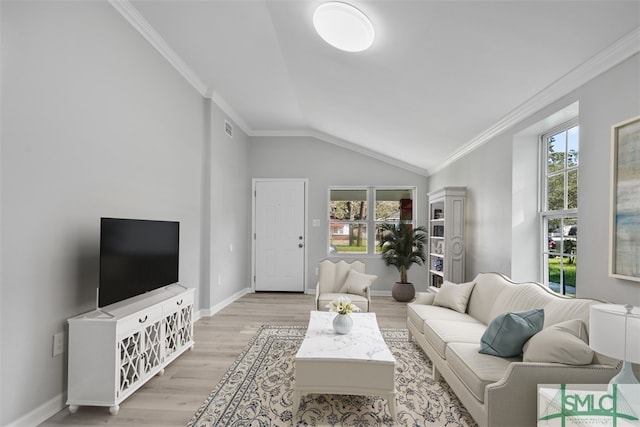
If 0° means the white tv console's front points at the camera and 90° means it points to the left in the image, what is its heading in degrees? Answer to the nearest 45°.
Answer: approximately 315°

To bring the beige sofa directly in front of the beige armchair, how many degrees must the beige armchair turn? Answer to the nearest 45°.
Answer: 0° — it already faces it

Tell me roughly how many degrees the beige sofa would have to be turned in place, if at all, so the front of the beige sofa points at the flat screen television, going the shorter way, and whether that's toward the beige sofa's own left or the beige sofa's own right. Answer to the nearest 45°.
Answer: approximately 45° to the beige sofa's own right

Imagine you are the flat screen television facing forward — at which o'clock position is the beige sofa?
The beige sofa is roughly at 12 o'clock from the flat screen television.

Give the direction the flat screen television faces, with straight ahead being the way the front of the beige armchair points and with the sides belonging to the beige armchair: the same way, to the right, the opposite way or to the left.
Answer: to the left

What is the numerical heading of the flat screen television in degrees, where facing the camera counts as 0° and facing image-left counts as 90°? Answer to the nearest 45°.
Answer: approximately 315°

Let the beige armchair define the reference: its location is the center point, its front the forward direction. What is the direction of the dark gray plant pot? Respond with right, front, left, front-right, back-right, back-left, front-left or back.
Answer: back-left
